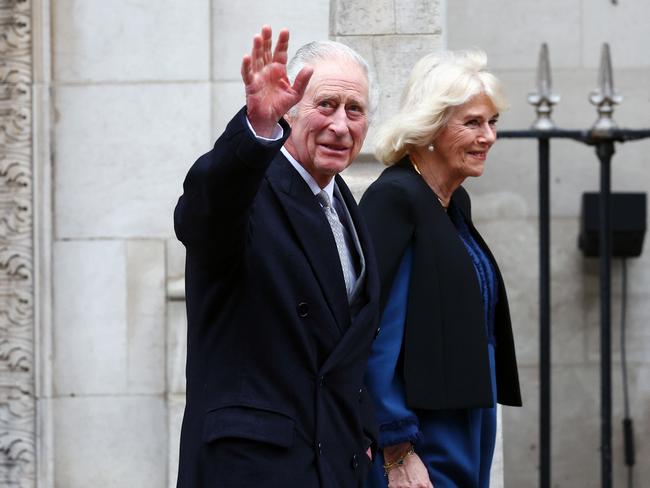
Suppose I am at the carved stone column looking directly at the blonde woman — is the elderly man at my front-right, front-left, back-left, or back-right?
front-right

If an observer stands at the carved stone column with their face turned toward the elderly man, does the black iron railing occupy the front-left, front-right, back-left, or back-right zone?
front-left

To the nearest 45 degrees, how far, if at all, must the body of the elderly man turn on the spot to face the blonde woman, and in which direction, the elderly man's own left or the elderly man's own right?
approximately 90° to the elderly man's own left

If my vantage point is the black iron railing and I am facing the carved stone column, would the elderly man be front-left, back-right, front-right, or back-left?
front-left

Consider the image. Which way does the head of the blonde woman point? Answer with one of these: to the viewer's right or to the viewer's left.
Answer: to the viewer's right

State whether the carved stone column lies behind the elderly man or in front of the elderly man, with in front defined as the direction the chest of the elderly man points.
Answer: behind

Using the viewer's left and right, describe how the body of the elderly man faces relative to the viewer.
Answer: facing the viewer and to the right of the viewer

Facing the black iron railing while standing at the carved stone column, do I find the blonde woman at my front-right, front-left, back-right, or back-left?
front-right

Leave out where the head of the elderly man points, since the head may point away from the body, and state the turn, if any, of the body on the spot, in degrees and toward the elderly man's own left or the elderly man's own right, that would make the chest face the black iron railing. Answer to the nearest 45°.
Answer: approximately 90° to the elderly man's own left
